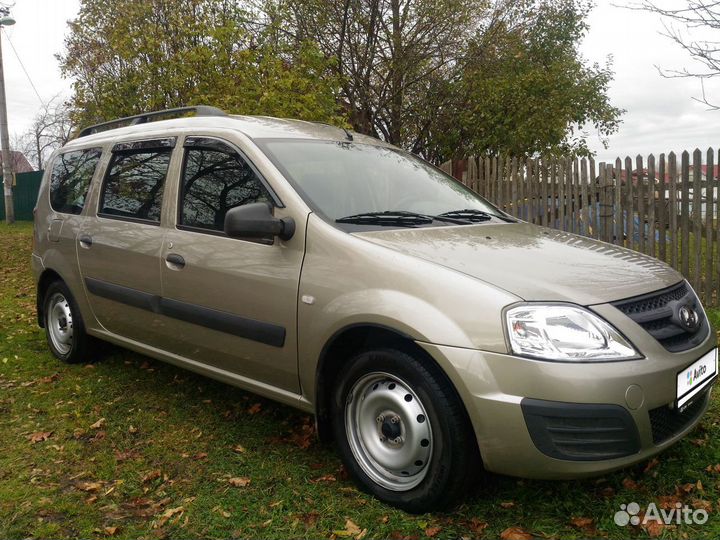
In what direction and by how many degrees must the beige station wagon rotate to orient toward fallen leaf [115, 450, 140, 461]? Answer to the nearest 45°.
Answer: approximately 135° to its right

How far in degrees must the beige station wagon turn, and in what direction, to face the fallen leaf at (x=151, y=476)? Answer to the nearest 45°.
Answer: approximately 135° to its right

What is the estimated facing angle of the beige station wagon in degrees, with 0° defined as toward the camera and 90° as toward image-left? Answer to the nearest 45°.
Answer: approximately 315°

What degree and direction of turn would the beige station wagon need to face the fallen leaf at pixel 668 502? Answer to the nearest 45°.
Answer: approximately 45° to its left

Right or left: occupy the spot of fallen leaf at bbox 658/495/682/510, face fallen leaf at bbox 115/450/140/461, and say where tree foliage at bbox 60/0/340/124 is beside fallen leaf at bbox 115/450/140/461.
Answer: right

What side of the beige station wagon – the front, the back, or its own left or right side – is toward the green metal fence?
back

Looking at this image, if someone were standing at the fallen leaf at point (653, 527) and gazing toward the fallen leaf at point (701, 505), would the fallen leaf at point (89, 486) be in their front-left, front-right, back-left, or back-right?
back-left

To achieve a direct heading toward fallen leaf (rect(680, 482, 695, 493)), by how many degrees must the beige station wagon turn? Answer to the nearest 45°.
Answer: approximately 45° to its left

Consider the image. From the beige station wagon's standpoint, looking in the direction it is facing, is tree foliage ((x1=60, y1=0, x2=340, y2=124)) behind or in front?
behind
